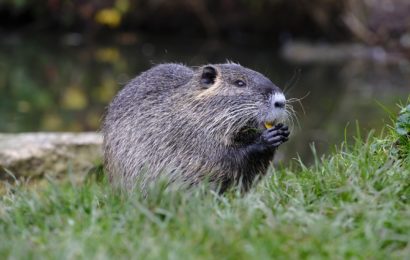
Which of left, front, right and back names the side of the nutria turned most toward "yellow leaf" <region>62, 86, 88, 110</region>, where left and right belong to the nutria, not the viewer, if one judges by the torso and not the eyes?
left

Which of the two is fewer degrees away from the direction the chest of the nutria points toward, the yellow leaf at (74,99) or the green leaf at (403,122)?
the green leaf

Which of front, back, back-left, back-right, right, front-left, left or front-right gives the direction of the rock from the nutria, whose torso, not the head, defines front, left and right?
back-left

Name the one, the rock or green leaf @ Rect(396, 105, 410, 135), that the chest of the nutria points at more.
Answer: the green leaf

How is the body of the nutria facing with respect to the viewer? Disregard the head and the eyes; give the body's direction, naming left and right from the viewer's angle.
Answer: facing to the right of the viewer

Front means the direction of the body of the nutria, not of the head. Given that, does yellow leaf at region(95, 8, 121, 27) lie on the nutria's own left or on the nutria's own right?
on the nutria's own left

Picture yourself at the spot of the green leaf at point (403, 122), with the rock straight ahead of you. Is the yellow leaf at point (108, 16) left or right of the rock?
right

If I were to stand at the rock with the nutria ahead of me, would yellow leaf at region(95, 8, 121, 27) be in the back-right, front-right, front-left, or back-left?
back-left

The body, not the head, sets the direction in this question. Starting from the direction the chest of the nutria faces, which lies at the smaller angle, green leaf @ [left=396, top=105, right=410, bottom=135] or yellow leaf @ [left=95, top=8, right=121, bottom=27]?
the green leaf
